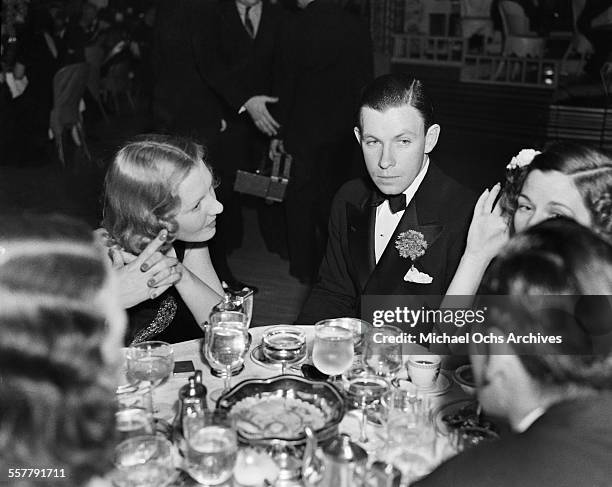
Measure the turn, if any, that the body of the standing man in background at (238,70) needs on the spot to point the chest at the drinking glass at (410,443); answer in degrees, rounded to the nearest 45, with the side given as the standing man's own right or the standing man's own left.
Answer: approximately 45° to the standing man's own right

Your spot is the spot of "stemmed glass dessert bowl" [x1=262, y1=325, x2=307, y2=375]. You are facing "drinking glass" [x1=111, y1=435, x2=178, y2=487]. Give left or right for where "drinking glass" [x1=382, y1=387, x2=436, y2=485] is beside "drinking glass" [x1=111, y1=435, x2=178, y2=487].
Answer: left

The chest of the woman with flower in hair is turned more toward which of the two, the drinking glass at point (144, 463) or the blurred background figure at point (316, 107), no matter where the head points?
the drinking glass

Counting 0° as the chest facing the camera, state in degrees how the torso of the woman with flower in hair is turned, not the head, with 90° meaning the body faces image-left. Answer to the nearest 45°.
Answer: approximately 45°

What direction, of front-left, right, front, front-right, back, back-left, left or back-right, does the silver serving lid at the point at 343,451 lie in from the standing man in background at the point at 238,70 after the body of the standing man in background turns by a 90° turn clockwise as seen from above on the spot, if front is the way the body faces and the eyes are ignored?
front-left

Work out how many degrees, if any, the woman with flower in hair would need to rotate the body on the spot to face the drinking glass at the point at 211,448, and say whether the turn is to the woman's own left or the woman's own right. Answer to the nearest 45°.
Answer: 0° — they already face it

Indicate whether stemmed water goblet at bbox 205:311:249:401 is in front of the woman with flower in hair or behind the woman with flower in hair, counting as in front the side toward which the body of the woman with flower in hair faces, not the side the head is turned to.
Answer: in front

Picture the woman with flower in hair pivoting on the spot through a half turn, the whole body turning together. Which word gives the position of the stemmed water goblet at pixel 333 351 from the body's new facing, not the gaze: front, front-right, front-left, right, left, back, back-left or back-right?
back

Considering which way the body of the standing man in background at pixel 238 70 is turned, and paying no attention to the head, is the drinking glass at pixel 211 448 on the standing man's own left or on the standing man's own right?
on the standing man's own right

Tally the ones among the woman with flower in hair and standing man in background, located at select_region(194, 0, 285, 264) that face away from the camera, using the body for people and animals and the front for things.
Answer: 0

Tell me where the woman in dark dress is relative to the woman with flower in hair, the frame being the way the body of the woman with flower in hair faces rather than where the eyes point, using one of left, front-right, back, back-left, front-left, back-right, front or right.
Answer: front-right

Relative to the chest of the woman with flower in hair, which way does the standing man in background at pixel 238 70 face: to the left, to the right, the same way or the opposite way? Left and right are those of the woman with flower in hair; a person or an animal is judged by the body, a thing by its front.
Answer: to the left

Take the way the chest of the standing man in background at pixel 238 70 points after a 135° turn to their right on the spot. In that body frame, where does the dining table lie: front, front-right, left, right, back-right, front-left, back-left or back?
left

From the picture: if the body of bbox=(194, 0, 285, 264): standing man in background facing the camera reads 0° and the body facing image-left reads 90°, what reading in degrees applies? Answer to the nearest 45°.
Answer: approximately 315°
